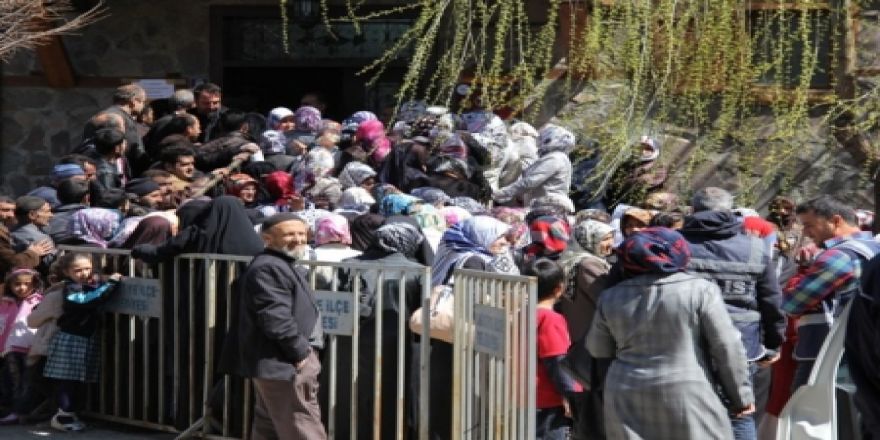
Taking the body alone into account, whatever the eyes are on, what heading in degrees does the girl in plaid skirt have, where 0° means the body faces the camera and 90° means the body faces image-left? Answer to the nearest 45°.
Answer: approximately 315°

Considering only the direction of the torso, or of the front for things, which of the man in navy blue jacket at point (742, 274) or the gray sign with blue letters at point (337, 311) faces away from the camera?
the man in navy blue jacket

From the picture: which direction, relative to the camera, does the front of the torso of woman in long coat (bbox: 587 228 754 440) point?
away from the camera

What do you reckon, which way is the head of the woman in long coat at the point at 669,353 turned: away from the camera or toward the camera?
away from the camera

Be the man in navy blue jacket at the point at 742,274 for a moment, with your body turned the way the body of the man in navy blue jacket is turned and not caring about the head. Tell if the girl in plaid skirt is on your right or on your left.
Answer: on your left

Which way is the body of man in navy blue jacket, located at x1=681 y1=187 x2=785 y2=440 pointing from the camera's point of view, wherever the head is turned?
away from the camera
